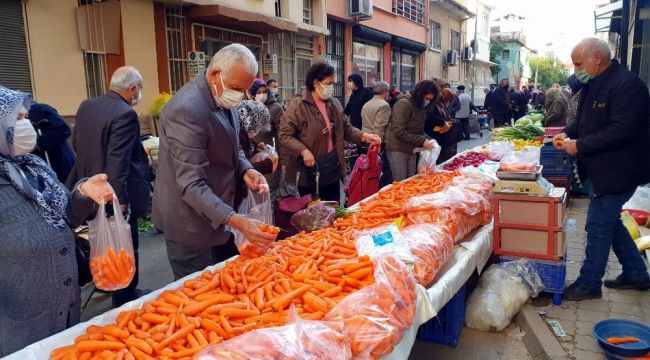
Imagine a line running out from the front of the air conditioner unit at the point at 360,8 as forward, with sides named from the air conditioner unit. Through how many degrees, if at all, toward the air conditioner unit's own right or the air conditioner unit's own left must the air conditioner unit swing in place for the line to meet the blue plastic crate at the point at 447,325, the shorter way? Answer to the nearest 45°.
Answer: approximately 45° to the air conditioner unit's own right

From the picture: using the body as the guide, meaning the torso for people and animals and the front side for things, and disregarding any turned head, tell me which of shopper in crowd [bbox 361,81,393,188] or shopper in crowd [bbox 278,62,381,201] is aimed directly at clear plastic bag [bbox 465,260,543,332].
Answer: shopper in crowd [bbox 278,62,381,201]

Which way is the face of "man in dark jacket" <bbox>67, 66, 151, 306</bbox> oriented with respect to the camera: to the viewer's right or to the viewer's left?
to the viewer's right

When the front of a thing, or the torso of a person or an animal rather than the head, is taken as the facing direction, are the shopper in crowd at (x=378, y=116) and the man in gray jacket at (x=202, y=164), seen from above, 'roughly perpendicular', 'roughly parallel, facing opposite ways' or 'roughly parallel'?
roughly perpendicular

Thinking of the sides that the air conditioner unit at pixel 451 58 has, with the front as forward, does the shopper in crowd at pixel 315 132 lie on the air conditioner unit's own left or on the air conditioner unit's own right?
on the air conditioner unit's own right

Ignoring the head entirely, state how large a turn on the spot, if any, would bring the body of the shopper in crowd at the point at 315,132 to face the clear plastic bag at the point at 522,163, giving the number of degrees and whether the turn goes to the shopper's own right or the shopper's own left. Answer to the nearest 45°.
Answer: approximately 45° to the shopper's own left

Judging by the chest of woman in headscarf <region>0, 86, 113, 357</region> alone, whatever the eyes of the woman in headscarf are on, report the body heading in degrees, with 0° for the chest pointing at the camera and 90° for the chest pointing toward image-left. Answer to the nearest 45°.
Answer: approximately 315°

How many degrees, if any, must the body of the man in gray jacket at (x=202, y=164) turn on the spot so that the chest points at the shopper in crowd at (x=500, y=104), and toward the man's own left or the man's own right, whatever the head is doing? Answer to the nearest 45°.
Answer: approximately 90° to the man's own left

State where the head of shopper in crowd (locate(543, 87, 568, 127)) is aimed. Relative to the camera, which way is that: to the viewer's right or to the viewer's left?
to the viewer's left
